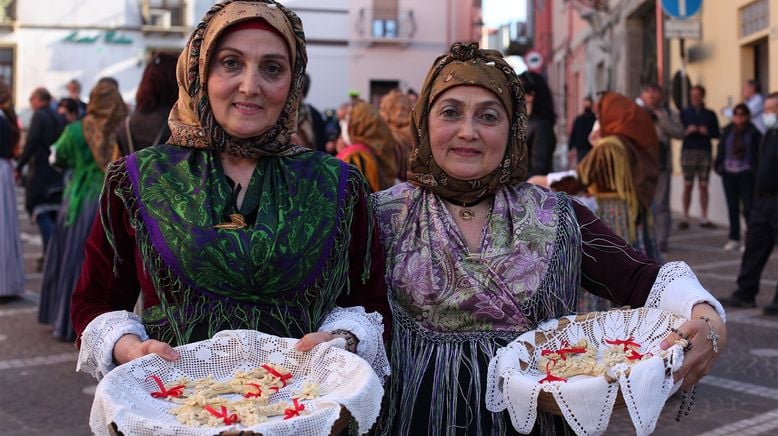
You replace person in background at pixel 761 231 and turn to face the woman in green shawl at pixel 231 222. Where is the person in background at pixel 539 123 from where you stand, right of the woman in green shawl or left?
right

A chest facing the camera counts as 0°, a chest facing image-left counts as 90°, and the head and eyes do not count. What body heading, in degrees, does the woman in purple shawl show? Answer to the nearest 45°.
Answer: approximately 0°

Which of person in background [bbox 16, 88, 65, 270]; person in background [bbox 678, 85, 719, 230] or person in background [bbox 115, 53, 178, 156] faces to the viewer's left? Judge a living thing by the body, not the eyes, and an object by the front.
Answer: person in background [bbox 16, 88, 65, 270]

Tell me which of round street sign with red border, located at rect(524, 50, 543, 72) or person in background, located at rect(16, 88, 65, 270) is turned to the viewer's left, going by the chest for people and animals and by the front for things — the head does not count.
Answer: the person in background
